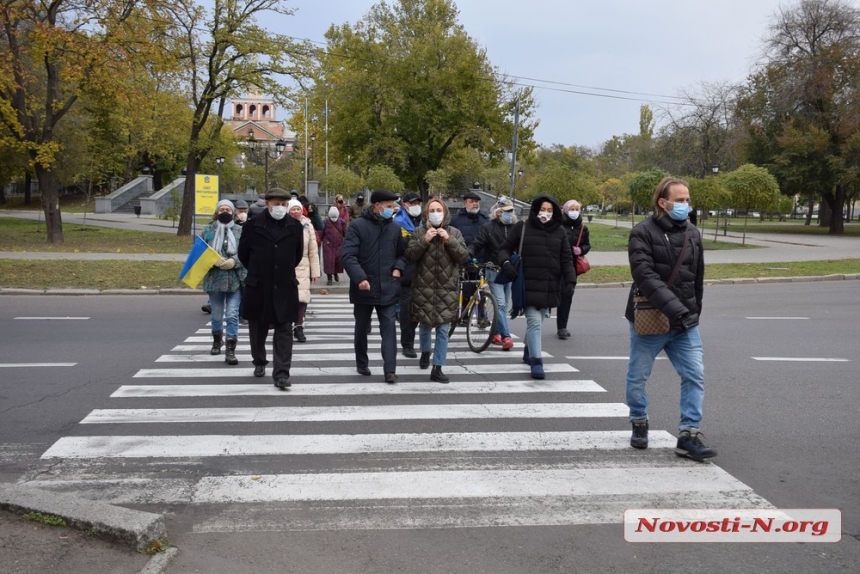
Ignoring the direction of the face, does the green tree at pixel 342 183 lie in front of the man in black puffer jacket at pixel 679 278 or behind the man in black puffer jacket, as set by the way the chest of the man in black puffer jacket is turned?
behind

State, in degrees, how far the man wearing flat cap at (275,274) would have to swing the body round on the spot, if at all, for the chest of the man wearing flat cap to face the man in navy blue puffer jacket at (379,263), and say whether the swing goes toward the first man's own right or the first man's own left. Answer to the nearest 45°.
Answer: approximately 90° to the first man's own left

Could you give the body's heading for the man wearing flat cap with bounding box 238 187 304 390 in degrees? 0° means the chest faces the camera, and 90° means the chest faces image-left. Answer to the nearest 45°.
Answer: approximately 0°

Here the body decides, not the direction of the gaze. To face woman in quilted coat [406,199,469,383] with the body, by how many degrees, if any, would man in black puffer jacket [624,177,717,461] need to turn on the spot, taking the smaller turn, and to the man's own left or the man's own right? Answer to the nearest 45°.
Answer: approximately 180°

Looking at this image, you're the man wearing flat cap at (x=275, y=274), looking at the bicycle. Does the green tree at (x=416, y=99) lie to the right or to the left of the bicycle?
left

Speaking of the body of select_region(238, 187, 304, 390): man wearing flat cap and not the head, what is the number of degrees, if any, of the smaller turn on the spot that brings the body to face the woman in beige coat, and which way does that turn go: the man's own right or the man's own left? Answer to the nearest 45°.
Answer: approximately 180°

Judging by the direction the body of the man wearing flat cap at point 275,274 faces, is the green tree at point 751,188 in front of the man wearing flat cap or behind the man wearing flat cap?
behind

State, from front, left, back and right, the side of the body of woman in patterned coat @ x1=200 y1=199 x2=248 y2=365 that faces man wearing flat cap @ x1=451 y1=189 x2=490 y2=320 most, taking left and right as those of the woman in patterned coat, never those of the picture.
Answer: left
